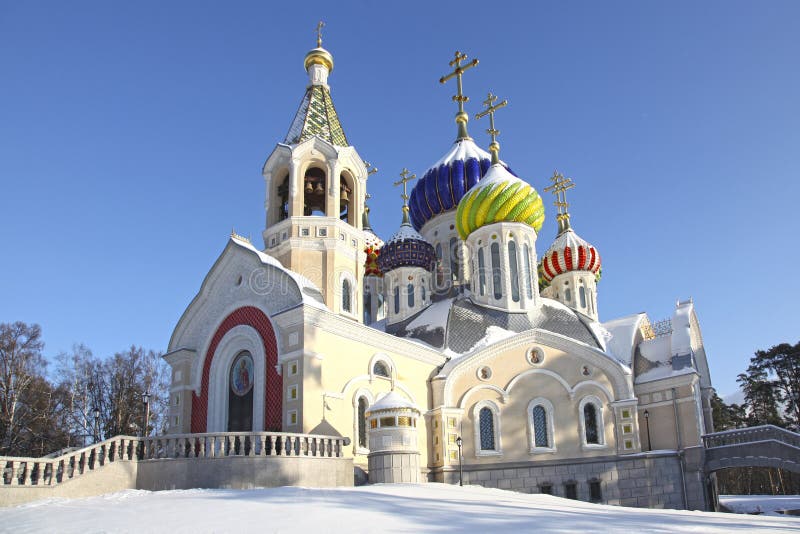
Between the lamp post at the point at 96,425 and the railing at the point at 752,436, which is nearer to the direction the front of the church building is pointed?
the lamp post

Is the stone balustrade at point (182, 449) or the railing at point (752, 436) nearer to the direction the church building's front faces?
the stone balustrade

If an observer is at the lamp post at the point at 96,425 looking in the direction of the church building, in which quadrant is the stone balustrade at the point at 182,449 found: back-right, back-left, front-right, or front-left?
front-right

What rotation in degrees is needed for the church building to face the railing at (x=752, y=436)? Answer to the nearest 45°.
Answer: approximately 135° to its left

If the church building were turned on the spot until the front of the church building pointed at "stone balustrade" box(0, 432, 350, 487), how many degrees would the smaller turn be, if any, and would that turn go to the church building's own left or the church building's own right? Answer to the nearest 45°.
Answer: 0° — it already faces it

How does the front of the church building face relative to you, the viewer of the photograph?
facing the viewer and to the left of the viewer

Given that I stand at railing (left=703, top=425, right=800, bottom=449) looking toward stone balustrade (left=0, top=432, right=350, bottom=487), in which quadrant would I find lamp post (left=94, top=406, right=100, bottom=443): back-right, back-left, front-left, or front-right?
front-right
